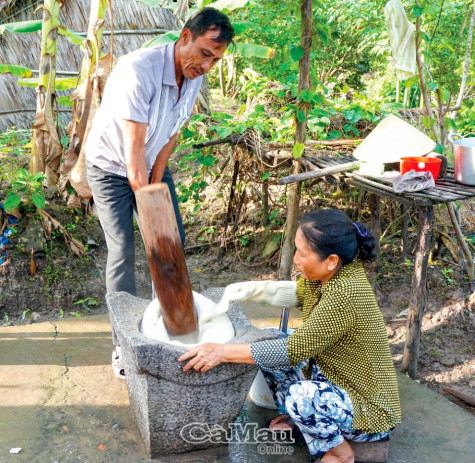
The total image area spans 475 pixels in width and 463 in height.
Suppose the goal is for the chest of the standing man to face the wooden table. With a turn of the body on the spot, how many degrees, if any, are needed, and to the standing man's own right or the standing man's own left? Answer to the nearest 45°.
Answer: approximately 45° to the standing man's own left

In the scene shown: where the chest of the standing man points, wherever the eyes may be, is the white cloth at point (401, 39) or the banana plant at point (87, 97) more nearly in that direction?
the white cloth

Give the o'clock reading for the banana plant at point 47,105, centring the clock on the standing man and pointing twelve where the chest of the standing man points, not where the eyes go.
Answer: The banana plant is roughly at 7 o'clock from the standing man.

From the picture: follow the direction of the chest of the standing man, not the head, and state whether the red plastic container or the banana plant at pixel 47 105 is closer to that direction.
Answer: the red plastic container

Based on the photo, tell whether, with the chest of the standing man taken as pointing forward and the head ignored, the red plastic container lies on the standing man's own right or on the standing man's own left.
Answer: on the standing man's own left

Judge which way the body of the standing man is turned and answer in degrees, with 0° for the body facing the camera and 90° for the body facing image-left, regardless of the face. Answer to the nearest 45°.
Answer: approximately 315°

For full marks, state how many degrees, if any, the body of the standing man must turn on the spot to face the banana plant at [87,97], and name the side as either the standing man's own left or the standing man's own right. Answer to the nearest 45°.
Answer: approximately 135° to the standing man's own left

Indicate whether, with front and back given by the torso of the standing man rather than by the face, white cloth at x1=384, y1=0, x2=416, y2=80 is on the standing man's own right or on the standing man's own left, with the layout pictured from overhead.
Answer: on the standing man's own left
